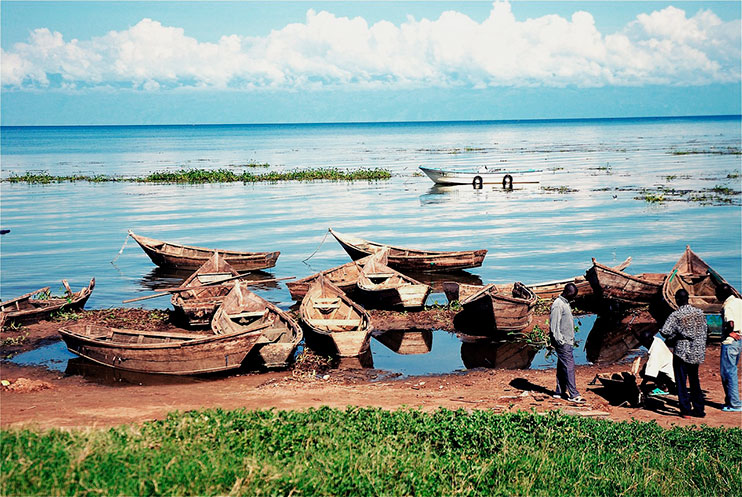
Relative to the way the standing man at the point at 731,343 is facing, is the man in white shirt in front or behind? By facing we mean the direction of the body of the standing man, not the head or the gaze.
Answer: in front

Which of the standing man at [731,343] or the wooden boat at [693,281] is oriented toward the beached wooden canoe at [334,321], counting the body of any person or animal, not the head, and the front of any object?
the standing man

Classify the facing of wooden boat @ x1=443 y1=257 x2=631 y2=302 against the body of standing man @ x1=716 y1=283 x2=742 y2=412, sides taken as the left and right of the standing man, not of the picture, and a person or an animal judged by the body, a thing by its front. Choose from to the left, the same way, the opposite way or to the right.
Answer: the opposite way

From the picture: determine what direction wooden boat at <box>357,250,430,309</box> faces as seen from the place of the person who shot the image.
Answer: facing away from the viewer and to the left of the viewer

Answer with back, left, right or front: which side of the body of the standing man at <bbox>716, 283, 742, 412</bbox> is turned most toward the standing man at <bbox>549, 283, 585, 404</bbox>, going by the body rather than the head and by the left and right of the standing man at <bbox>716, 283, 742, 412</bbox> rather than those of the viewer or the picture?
front

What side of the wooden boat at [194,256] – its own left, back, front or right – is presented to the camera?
left

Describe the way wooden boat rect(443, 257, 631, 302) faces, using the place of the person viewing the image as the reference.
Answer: facing to the right of the viewer

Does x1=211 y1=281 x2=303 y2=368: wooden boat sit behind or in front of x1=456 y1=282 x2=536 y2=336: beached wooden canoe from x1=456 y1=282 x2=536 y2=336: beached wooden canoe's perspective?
behind

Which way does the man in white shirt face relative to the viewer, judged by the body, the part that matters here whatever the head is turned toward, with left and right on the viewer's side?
facing to the left of the viewer

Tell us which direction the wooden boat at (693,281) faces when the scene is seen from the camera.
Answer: facing away from the viewer

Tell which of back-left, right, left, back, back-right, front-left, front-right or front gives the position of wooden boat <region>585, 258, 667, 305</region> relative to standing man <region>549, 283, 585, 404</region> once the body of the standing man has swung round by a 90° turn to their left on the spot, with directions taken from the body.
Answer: front

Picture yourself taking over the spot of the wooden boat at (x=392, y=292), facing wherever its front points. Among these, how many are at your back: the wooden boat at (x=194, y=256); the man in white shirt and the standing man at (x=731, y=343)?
2

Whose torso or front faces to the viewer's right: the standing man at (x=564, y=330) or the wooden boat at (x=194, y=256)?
the standing man
